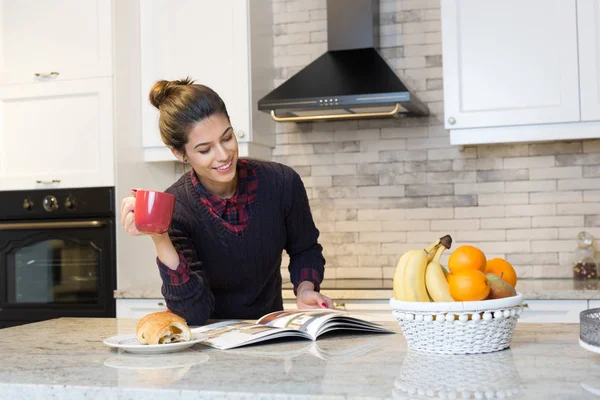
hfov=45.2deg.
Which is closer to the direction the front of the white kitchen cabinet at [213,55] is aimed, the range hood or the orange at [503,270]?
the orange

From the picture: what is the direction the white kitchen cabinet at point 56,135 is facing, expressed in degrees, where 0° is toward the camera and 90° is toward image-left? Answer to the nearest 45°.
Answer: approximately 0°

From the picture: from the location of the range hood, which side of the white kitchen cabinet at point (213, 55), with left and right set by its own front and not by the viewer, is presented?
left

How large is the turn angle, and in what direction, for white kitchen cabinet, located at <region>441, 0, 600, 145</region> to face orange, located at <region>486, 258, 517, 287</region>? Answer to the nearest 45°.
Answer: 0° — it already faces it

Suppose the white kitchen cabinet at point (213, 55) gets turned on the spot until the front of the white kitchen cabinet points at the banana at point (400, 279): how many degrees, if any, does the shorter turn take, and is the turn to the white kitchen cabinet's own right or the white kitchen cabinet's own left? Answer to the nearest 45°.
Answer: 0° — it already faces it

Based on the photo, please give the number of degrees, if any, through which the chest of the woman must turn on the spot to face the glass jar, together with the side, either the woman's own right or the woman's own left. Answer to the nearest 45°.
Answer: approximately 135° to the woman's own left

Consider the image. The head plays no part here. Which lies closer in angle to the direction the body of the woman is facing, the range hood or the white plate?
the white plate
